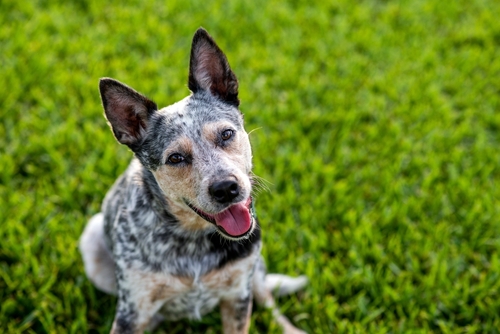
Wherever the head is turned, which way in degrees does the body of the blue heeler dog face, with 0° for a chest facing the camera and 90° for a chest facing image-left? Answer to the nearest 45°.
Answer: approximately 0°
